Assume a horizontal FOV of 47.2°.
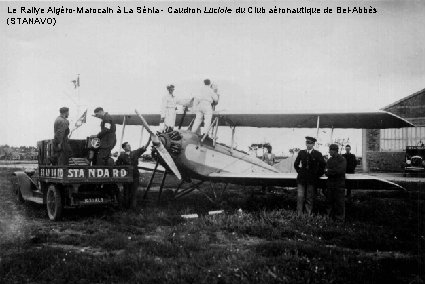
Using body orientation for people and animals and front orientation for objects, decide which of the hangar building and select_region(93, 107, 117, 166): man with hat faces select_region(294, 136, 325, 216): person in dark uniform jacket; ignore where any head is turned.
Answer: the hangar building

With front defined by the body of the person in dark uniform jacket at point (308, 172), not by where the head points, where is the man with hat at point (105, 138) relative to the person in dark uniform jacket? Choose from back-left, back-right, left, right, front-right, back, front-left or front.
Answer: right

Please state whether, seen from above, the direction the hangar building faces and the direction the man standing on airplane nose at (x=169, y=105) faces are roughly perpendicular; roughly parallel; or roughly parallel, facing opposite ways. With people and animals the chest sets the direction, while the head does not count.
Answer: roughly perpendicular

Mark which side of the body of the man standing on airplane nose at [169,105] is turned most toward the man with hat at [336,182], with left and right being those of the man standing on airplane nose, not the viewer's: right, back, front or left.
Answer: front

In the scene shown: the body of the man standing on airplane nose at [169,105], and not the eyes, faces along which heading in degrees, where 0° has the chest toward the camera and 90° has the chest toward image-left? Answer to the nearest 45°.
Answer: approximately 315°

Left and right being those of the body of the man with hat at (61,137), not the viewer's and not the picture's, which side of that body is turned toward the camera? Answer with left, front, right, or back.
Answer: right

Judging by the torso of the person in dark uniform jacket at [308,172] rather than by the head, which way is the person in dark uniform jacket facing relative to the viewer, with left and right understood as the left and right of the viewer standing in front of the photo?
facing the viewer

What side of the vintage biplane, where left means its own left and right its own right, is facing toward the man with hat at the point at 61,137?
front
